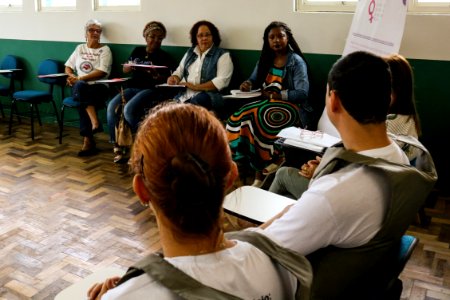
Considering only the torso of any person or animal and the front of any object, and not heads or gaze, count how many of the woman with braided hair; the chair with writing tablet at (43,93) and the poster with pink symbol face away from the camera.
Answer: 0

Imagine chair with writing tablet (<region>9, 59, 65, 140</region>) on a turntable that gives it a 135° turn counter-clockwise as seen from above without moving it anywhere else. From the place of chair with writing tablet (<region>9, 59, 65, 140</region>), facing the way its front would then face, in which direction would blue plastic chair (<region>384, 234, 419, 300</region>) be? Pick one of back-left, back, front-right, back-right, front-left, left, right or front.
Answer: right

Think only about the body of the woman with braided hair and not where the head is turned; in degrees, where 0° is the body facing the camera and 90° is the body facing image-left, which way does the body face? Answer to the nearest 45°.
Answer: approximately 45°

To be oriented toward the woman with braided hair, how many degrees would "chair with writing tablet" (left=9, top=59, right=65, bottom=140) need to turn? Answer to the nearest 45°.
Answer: approximately 90° to its left

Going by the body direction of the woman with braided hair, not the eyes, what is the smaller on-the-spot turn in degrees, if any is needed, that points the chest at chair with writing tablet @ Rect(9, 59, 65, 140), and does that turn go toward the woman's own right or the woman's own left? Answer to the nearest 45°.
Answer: approximately 90° to the woman's own right

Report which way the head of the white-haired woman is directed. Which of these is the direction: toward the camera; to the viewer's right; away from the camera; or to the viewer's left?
toward the camera

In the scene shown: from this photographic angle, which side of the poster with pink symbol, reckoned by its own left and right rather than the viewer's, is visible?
front

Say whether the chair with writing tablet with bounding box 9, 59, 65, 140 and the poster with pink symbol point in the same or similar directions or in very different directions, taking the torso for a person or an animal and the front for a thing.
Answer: same or similar directions

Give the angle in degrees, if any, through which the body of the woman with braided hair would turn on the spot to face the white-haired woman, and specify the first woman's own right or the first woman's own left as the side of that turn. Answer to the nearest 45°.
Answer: approximately 90° to the first woman's own right

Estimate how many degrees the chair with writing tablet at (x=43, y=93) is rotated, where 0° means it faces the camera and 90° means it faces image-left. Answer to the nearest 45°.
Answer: approximately 45°
